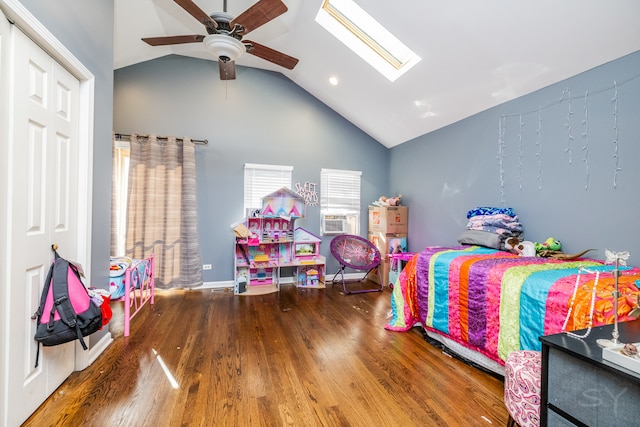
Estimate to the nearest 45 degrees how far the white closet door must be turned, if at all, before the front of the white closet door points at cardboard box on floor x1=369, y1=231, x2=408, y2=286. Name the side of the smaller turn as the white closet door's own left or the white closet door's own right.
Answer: approximately 45° to the white closet door's own left

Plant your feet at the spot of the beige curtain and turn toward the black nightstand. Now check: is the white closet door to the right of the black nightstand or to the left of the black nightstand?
right

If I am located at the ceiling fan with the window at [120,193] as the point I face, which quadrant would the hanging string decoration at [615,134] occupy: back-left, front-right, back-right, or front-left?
back-right

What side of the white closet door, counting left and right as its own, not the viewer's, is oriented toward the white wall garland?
front

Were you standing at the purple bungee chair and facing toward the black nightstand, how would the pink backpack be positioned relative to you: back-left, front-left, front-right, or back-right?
front-right

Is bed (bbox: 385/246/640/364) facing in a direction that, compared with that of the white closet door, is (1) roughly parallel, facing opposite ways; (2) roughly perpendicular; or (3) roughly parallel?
roughly parallel, facing opposite ways

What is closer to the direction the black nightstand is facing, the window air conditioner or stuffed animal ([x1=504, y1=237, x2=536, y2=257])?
the window air conditioner

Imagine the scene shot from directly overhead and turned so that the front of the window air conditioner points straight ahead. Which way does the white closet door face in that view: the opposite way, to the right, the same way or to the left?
to the left

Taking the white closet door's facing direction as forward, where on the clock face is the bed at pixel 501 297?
The bed is roughly at 12 o'clock from the white closet door.

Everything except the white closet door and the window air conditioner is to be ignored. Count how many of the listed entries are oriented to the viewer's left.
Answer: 0

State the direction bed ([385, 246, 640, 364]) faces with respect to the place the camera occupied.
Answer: facing the viewer and to the left of the viewer

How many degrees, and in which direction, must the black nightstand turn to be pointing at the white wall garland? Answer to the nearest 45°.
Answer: approximately 135° to its right

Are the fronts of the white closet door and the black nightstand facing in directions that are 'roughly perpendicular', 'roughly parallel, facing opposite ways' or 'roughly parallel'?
roughly parallel, facing opposite ways

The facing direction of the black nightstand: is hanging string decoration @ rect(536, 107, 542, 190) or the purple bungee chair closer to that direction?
the purple bungee chair

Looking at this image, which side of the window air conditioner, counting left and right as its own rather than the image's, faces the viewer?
front

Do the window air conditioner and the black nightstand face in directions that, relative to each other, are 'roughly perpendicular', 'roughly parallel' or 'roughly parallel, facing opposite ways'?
roughly perpendicular

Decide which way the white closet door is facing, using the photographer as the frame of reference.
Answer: facing the viewer and to the right of the viewer
